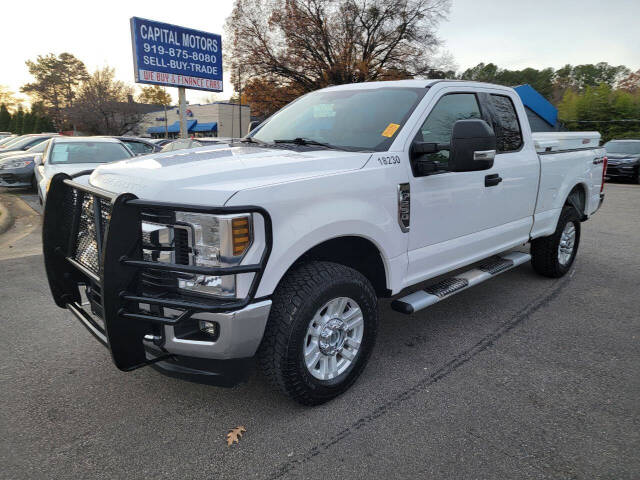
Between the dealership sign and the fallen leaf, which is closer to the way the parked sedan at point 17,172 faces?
the fallen leaf

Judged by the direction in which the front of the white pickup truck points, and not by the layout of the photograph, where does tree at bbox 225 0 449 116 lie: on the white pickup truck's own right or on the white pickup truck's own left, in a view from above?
on the white pickup truck's own right

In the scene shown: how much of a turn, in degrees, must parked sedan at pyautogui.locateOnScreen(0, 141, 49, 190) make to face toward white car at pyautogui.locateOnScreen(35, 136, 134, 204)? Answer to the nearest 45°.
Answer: approximately 45° to its left

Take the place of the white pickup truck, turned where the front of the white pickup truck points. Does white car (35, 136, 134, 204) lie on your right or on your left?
on your right

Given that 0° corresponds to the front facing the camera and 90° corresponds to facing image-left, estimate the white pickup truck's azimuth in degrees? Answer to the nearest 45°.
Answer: approximately 45°

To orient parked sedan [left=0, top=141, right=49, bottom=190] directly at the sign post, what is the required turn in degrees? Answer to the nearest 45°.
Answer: approximately 135° to its left

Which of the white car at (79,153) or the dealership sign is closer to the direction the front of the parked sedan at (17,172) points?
the white car
